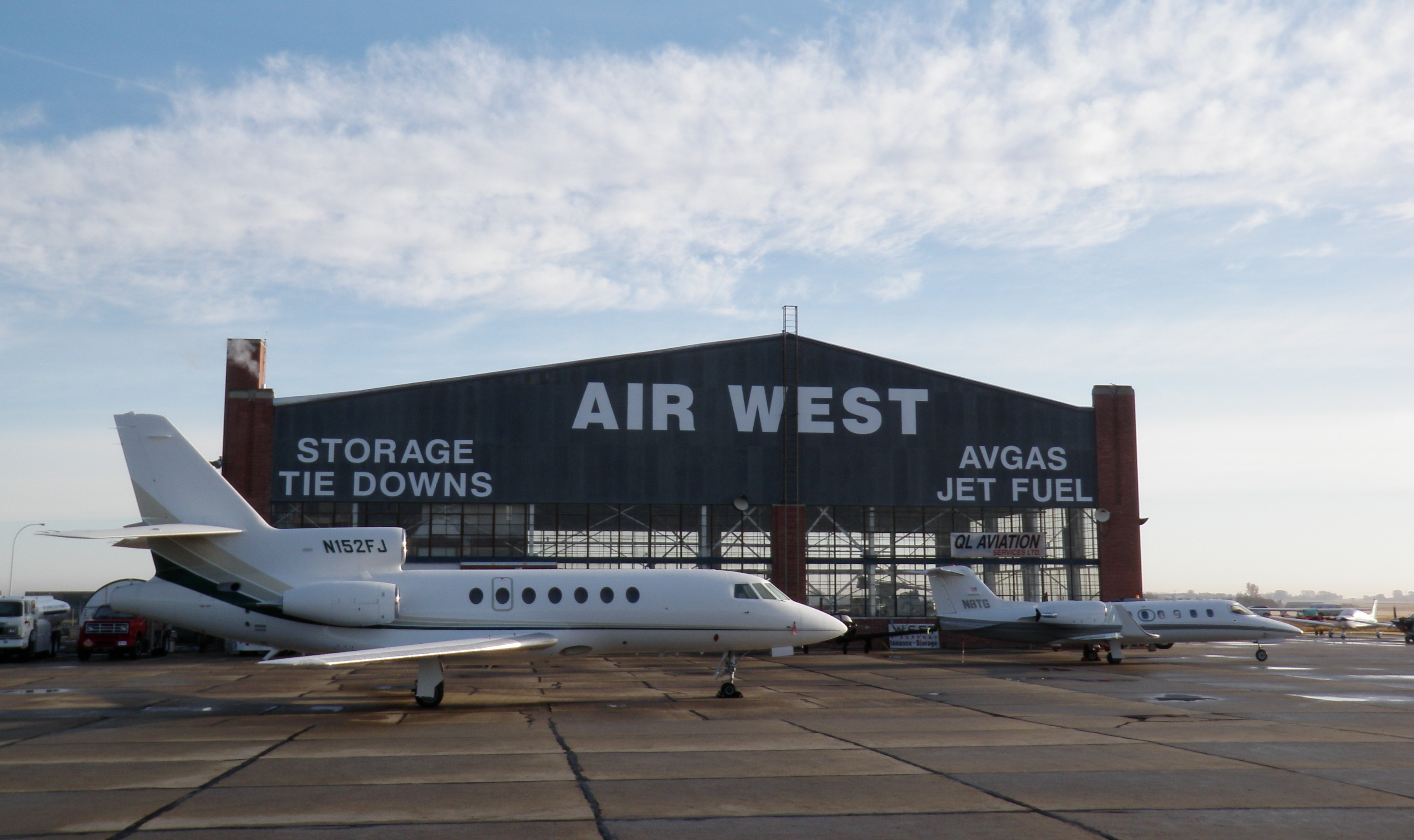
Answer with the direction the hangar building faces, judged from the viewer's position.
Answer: facing the viewer

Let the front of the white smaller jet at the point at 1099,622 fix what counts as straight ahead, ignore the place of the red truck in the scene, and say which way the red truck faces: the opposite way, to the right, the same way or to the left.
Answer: to the right

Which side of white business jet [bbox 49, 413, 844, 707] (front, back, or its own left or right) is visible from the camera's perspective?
right

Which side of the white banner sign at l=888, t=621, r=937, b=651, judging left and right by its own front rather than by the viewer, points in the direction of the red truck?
right

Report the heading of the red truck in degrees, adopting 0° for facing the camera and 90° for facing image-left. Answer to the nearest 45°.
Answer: approximately 45°

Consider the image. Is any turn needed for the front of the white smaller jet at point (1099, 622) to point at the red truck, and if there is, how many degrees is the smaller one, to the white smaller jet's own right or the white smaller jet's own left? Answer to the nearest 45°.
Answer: approximately 180°

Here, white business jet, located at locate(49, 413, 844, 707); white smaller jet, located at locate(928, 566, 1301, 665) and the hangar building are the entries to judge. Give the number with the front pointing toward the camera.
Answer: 1

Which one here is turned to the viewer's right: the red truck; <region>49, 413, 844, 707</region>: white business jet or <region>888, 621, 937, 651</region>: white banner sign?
the white business jet

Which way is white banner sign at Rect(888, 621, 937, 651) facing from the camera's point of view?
toward the camera

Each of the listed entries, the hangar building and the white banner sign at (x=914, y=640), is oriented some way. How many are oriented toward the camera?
2

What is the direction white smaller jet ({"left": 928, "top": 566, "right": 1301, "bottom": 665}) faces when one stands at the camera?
facing to the right of the viewer

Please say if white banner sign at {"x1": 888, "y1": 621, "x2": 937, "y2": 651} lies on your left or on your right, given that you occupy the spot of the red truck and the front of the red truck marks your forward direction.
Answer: on your left
